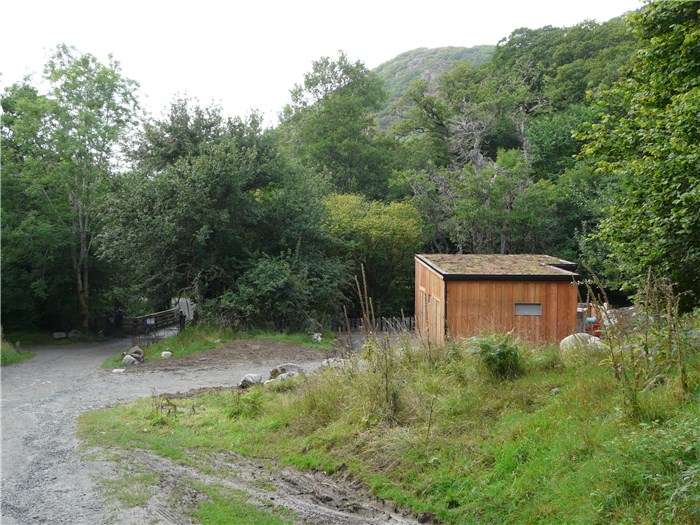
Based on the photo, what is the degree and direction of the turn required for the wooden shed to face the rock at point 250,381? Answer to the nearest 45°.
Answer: approximately 45° to its left

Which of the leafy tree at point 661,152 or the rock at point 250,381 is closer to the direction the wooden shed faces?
the rock

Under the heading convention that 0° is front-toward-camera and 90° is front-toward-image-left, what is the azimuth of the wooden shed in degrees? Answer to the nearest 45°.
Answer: approximately 90°

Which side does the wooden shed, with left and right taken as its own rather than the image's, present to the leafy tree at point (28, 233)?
front

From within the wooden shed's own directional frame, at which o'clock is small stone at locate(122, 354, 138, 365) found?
The small stone is roughly at 12 o'clock from the wooden shed.

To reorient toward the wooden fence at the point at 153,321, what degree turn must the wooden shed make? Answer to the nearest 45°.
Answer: approximately 45° to its right

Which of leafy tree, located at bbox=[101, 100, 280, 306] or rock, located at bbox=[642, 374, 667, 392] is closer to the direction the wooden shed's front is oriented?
the leafy tree

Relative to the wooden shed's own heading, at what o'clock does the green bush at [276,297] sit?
The green bush is roughly at 1 o'clock from the wooden shed.

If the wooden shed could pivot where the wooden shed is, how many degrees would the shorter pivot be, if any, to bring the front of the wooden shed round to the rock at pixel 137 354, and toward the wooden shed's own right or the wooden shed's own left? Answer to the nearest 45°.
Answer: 0° — it already faces it

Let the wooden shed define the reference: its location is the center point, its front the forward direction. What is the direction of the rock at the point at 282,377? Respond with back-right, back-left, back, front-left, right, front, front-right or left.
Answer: front-left
